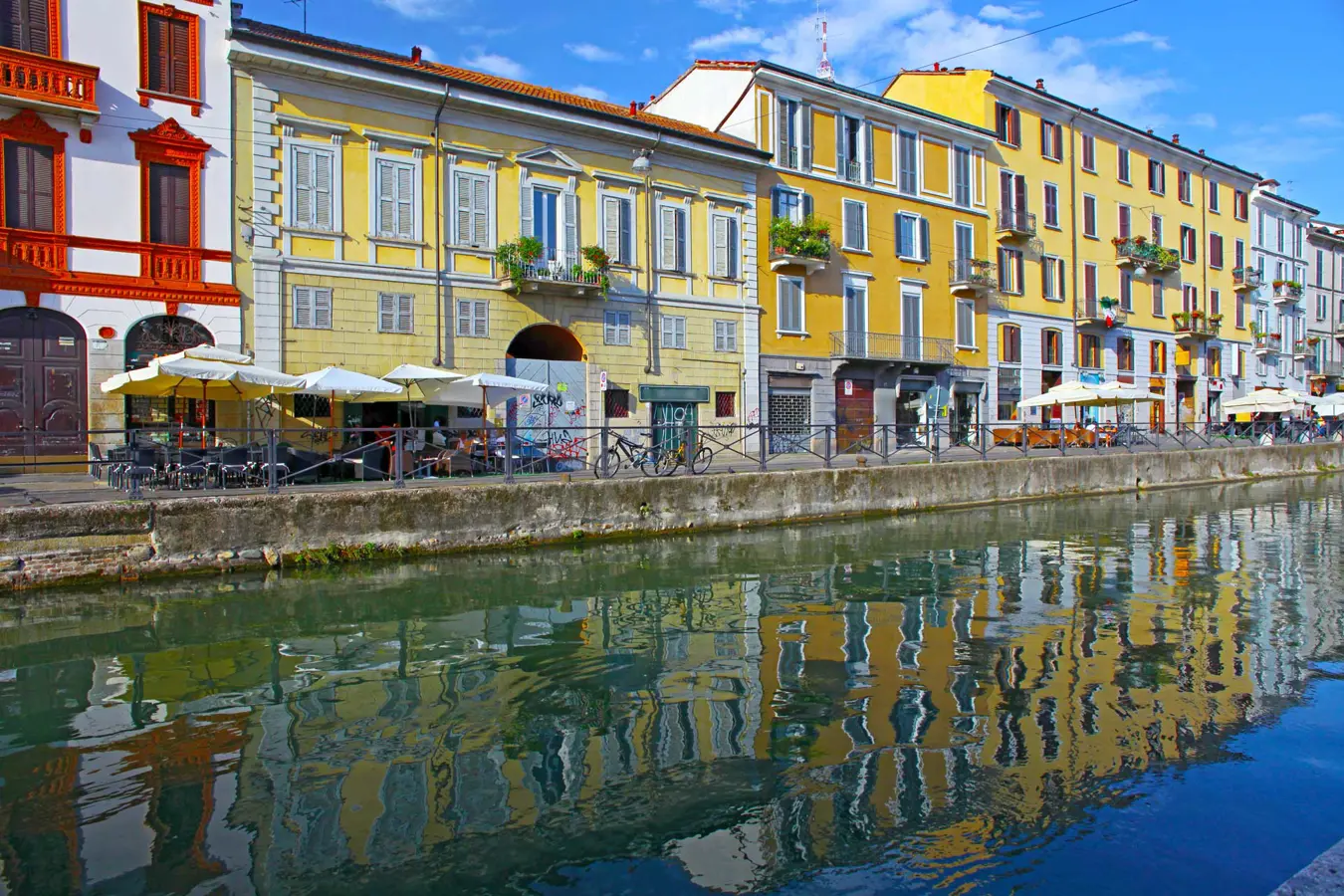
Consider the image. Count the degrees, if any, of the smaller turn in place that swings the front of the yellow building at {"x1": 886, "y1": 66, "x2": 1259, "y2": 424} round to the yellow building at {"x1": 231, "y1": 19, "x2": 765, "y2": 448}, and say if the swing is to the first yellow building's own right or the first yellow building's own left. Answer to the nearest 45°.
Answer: approximately 90° to the first yellow building's own right

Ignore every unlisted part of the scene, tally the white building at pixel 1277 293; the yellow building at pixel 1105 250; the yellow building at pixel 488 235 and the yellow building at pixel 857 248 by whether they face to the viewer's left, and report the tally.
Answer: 0

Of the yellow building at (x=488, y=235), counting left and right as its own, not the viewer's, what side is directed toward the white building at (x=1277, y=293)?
left

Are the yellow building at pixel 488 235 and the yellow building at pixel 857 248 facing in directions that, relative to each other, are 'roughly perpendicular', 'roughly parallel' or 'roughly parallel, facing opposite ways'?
roughly parallel

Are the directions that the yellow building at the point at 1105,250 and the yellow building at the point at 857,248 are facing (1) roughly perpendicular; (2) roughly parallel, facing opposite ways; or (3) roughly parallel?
roughly parallel

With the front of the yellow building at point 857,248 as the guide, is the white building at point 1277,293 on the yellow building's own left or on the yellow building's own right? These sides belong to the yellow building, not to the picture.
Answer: on the yellow building's own left

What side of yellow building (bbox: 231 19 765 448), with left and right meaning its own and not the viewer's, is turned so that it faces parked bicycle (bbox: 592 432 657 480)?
front

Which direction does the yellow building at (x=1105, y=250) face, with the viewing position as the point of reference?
facing the viewer and to the right of the viewer

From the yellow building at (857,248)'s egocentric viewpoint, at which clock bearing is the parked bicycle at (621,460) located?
The parked bicycle is roughly at 2 o'clock from the yellow building.

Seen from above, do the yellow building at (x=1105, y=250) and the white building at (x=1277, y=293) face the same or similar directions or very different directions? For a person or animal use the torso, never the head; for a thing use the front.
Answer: same or similar directions

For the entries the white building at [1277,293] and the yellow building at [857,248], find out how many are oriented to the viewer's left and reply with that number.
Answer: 0
